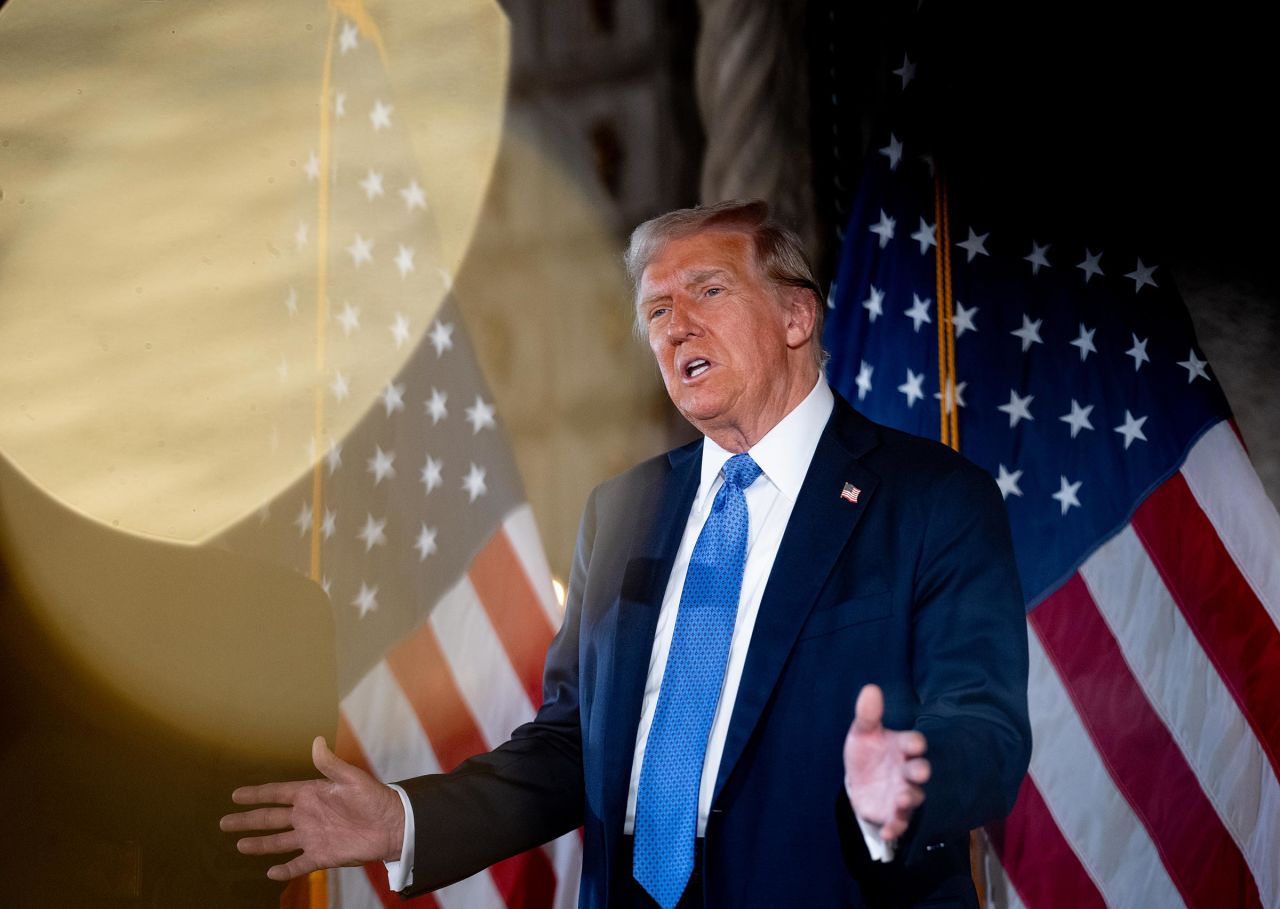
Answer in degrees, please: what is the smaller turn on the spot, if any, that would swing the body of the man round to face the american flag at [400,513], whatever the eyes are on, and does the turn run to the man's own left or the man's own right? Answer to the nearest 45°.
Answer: approximately 90° to the man's own right

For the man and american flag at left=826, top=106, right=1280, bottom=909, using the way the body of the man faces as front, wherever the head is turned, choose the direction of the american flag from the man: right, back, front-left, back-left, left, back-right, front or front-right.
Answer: back

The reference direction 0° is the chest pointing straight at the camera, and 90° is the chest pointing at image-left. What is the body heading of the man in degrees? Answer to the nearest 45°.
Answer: approximately 45°
